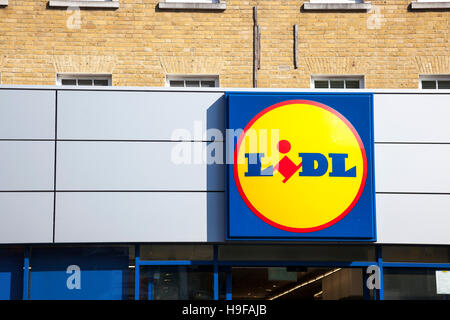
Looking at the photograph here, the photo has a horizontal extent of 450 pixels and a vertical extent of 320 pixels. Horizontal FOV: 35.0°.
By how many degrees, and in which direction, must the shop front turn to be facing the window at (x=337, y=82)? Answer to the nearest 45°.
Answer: approximately 135° to its left

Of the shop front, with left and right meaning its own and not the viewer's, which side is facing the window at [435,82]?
left

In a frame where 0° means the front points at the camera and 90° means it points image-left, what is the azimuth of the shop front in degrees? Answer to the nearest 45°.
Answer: approximately 0°

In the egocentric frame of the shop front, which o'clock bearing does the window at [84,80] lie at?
The window is roughly at 4 o'clock from the shop front.

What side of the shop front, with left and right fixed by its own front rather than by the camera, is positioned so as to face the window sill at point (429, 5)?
left
